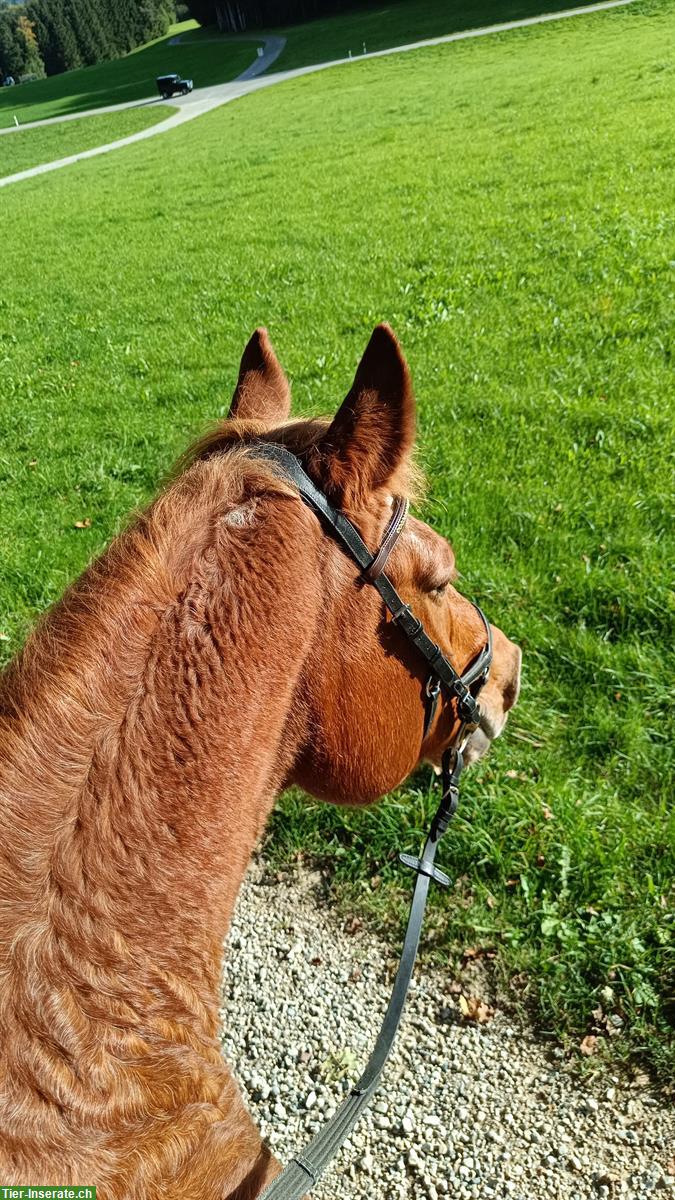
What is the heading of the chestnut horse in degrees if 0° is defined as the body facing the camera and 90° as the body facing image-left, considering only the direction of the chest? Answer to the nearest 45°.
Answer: approximately 225°

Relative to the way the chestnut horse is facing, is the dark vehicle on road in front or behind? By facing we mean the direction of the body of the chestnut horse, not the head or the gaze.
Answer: in front
